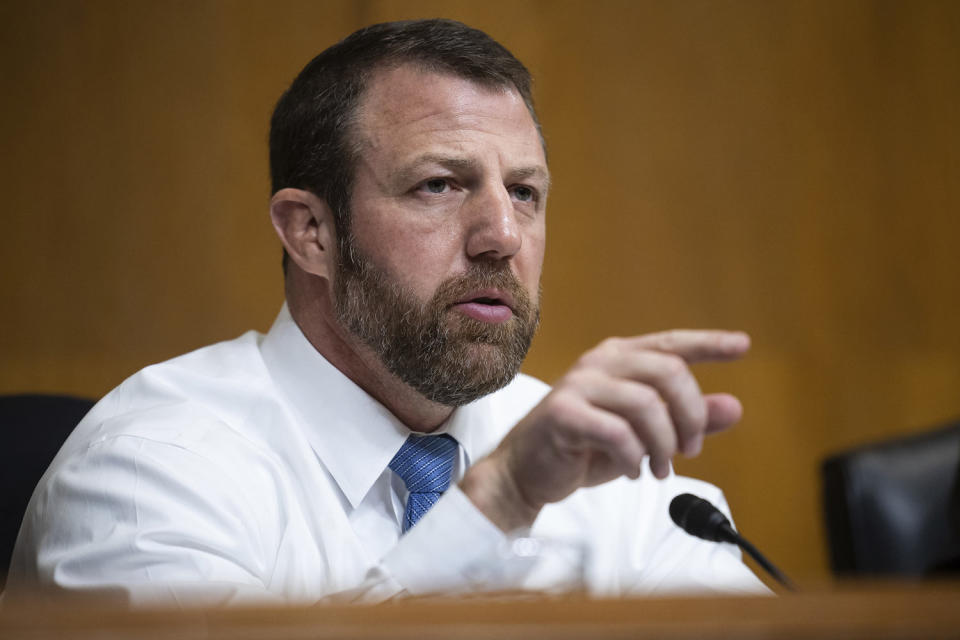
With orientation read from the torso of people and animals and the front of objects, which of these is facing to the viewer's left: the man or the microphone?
the microphone

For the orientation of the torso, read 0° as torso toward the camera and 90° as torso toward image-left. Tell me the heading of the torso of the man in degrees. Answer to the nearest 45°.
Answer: approximately 315°

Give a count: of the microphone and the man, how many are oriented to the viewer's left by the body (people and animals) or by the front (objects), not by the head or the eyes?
1

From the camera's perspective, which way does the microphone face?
to the viewer's left
